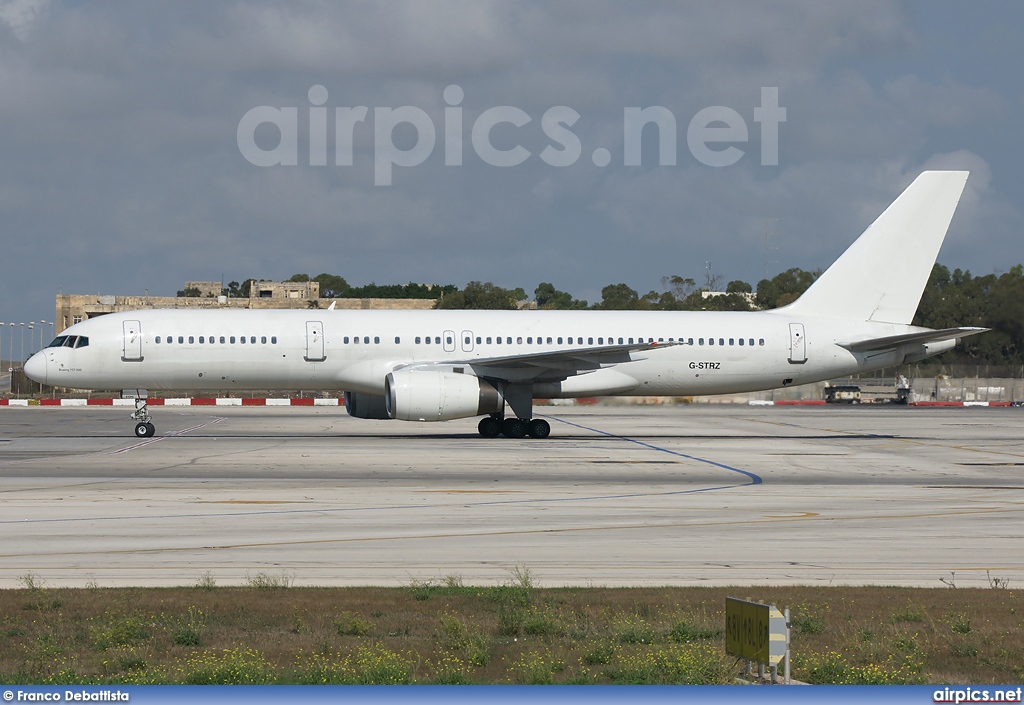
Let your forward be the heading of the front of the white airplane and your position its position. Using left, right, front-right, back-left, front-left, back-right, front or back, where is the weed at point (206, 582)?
left

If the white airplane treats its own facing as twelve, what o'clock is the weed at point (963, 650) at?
The weed is roughly at 9 o'clock from the white airplane.

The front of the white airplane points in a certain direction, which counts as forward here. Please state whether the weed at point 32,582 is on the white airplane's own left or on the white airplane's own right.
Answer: on the white airplane's own left

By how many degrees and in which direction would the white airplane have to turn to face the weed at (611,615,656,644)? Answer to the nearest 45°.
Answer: approximately 90° to its left

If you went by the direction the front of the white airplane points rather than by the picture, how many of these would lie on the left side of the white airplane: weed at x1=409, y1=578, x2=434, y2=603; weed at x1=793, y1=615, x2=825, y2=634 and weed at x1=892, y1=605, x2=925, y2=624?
3

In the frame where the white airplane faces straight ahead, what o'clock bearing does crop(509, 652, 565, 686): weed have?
The weed is roughly at 9 o'clock from the white airplane.

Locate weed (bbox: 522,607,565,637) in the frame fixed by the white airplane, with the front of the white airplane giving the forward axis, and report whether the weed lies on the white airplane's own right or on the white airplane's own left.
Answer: on the white airplane's own left

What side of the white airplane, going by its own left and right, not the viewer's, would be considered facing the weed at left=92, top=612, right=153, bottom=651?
left

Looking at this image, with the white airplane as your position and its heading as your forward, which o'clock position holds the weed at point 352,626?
The weed is roughly at 9 o'clock from the white airplane.

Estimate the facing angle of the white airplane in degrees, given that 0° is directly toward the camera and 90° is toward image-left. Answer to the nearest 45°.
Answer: approximately 90°

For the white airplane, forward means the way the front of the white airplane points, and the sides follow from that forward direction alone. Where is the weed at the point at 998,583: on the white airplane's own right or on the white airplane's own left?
on the white airplane's own left

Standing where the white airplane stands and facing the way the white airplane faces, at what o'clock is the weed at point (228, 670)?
The weed is roughly at 9 o'clock from the white airplane.
